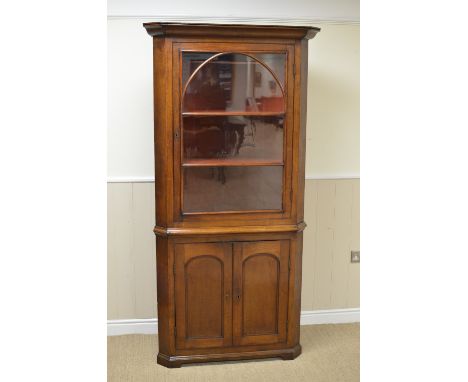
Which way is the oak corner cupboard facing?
toward the camera
